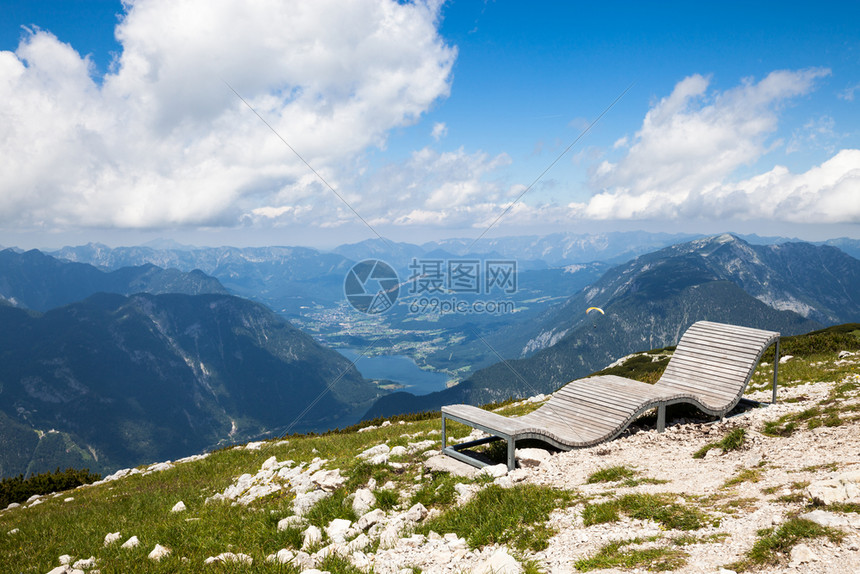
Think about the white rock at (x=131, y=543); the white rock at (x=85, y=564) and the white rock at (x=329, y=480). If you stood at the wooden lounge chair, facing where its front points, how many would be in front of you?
3

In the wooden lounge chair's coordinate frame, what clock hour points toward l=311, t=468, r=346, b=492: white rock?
The white rock is roughly at 12 o'clock from the wooden lounge chair.

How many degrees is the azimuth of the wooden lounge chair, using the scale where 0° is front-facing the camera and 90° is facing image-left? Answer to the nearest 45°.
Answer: approximately 45°

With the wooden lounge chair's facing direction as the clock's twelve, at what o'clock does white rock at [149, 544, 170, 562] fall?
The white rock is roughly at 12 o'clock from the wooden lounge chair.

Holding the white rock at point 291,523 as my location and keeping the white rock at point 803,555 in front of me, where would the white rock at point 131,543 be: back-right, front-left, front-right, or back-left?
back-right

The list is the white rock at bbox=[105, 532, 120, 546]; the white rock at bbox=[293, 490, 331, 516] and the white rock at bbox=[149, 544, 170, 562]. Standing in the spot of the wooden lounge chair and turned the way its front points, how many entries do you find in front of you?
3

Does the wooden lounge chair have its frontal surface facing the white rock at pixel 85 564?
yes

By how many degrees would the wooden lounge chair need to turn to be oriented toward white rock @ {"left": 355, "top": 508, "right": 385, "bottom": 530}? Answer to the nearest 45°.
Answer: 0° — it already faces it
